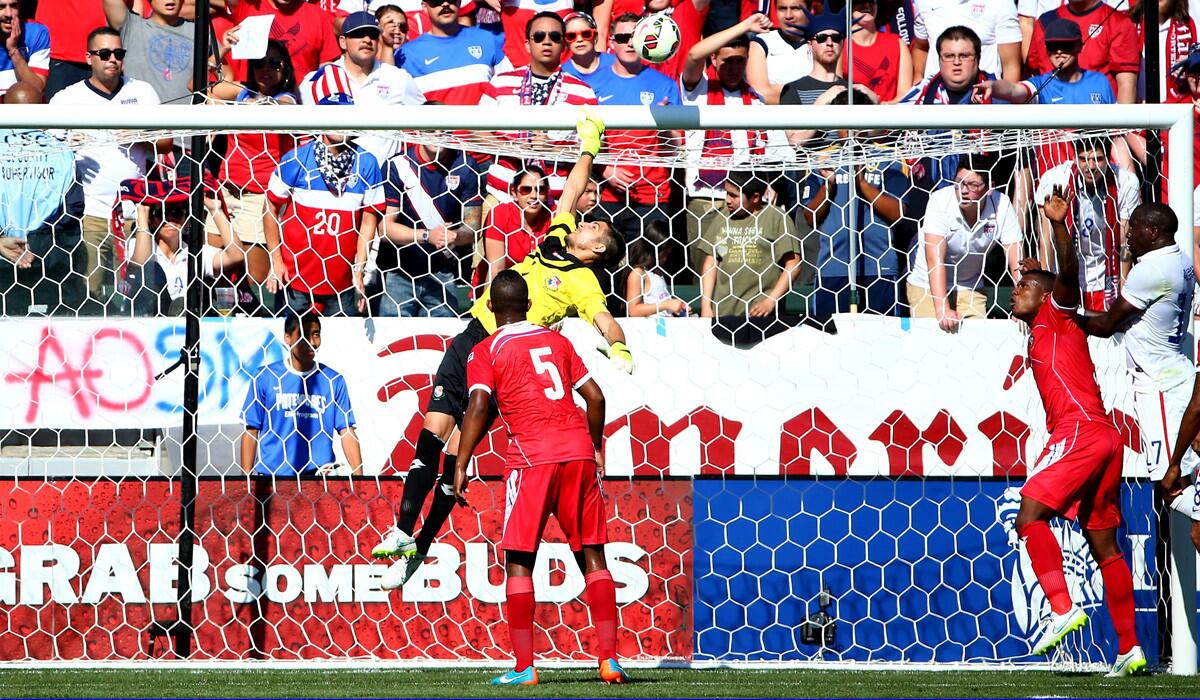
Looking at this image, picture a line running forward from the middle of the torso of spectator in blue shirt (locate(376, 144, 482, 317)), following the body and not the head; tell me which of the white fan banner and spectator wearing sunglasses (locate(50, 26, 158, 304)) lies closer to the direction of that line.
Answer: the white fan banner

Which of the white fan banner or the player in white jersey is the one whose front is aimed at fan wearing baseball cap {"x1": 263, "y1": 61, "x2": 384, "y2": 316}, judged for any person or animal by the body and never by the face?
the player in white jersey

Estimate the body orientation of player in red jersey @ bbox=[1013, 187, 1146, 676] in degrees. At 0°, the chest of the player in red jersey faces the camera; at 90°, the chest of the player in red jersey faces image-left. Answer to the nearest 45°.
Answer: approximately 90°

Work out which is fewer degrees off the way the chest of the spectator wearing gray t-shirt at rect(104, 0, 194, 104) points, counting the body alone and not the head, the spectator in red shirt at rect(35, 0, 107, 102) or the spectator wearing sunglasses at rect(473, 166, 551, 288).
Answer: the spectator wearing sunglasses
